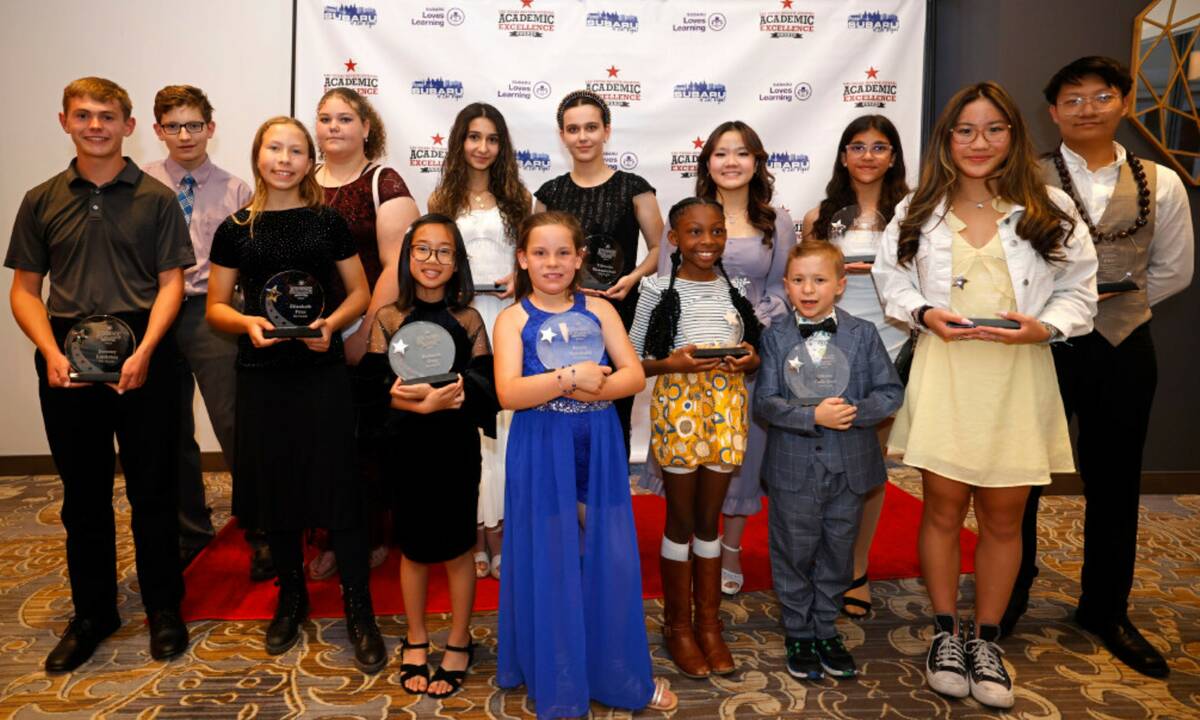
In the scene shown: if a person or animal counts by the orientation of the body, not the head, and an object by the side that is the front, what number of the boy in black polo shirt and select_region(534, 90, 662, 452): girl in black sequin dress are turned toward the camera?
2

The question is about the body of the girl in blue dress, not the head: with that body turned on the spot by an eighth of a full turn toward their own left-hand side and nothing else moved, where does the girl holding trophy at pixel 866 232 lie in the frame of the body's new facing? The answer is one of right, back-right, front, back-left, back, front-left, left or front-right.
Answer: left

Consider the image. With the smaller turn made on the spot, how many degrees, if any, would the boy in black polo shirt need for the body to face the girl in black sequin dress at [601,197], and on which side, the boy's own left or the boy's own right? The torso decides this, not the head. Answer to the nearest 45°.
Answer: approximately 90° to the boy's own left

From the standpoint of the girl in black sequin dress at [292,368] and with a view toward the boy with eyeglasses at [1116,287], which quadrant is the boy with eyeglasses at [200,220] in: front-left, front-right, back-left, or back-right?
back-left

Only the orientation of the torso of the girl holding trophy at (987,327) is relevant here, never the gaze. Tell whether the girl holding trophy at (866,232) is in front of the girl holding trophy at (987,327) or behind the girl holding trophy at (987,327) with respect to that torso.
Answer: behind
